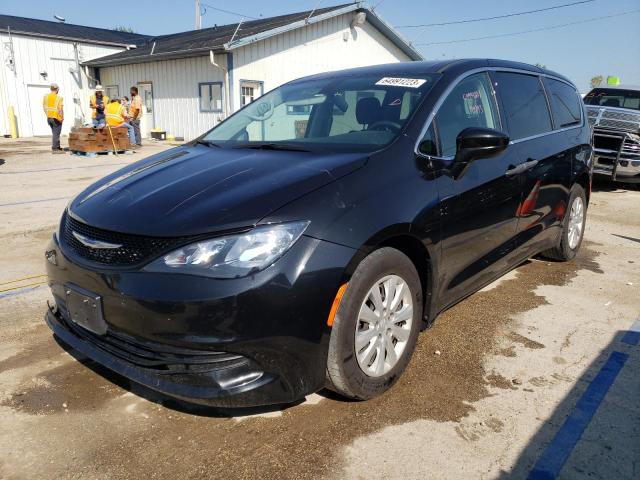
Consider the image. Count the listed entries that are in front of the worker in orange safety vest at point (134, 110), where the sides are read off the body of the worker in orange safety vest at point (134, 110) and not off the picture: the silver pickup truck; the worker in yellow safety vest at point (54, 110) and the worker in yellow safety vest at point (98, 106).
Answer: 2

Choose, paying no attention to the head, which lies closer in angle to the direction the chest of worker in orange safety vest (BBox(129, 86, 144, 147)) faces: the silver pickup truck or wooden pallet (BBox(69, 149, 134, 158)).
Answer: the wooden pallet

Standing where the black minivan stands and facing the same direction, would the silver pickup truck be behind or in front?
behind

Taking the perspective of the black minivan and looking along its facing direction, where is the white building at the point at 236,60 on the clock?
The white building is roughly at 4 o'clock from the black minivan.

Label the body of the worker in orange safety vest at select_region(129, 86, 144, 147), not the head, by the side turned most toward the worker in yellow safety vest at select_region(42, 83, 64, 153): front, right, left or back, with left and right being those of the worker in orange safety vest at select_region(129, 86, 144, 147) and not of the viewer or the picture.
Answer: front

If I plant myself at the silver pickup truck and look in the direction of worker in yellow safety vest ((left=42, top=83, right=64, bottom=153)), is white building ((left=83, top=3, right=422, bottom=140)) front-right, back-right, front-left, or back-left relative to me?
front-right

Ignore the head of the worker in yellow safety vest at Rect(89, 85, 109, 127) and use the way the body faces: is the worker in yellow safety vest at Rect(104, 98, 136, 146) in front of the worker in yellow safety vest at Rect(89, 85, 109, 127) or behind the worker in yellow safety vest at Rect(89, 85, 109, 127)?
in front

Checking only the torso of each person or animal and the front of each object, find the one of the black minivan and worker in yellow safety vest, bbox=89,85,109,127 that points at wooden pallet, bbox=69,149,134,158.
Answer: the worker in yellow safety vest

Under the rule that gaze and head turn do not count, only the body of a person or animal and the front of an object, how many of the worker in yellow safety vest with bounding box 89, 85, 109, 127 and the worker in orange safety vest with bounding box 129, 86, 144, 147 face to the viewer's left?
1

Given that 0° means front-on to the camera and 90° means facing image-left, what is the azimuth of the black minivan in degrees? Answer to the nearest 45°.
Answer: approximately 45°

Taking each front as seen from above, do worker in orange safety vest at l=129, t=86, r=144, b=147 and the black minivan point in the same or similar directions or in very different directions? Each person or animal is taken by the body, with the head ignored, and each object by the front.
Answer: same or similar directions

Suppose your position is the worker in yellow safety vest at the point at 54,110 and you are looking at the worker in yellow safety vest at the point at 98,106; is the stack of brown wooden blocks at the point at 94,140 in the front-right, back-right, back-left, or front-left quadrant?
front-right

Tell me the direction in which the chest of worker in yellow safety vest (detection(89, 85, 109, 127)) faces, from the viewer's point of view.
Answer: toward the camera

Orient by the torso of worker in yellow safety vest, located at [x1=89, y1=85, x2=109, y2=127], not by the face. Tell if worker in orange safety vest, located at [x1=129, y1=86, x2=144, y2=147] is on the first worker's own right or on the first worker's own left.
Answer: on the first worker's own left

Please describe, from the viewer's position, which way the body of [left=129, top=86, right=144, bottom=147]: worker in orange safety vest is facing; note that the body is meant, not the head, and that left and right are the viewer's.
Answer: facing to the left of the viewer

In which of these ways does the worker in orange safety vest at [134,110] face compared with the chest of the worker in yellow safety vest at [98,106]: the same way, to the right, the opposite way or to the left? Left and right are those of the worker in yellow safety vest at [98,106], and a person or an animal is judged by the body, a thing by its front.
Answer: to the right
